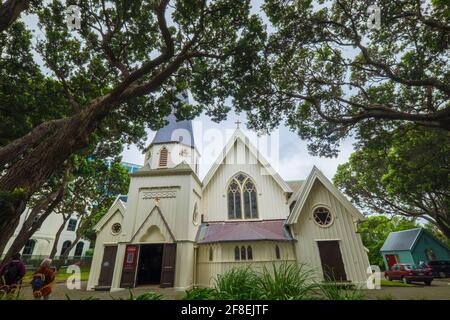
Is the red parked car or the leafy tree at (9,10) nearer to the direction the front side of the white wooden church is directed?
the leafy tree

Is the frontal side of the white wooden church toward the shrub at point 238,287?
yes

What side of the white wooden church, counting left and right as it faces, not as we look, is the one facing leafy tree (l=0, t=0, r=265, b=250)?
front

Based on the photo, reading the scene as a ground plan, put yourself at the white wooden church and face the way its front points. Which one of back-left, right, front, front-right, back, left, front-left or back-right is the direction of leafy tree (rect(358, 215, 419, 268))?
back-left

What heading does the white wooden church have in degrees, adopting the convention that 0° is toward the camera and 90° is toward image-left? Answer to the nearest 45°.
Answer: approximately 0°

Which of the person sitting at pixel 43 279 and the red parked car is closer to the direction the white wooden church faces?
the person sitting

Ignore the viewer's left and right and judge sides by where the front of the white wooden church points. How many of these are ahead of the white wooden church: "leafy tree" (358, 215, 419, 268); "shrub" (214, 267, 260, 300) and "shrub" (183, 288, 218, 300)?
2

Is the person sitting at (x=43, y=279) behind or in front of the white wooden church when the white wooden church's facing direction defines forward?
in front

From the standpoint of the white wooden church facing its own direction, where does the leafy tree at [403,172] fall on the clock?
The leafy tree is roughly at 9 o'clock from the white wooden church.

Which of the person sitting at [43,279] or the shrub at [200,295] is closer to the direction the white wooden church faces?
the shrub

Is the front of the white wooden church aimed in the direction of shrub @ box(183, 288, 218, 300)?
yes
